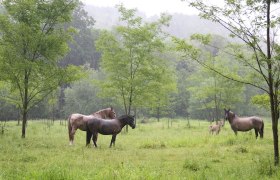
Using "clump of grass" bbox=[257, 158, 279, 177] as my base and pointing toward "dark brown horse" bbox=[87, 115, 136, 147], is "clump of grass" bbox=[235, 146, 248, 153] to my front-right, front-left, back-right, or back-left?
front-right

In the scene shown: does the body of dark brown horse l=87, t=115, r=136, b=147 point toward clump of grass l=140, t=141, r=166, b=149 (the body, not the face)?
yes

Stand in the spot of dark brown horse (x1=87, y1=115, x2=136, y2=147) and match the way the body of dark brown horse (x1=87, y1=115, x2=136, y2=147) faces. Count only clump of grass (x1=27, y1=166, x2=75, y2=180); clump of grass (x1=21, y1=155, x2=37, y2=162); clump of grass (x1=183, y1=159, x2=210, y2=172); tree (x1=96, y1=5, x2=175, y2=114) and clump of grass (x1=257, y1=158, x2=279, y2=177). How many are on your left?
1

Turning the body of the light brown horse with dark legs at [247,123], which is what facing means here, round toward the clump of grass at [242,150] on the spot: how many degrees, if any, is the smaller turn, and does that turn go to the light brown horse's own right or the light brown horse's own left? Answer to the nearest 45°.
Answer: approximately 90° to the light brown horse's own left

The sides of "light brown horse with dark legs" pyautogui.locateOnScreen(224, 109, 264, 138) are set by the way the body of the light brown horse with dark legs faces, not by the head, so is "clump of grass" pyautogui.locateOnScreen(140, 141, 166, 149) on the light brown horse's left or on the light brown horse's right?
on the light brown horse's left

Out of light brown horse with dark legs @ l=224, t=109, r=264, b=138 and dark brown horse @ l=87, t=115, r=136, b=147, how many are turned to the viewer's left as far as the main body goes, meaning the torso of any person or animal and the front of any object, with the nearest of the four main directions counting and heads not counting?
1

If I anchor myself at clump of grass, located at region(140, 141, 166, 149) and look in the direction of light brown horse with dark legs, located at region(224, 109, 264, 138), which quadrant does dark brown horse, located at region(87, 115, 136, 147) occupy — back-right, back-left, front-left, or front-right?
back-left

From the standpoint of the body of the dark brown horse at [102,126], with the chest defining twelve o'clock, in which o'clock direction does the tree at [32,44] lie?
The tree is roughly at 7 o'clock from the dark brown horse.

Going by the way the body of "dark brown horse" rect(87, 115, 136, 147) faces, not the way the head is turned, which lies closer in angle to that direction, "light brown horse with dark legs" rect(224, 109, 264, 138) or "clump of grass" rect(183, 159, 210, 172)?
the light brown horse with dark legs

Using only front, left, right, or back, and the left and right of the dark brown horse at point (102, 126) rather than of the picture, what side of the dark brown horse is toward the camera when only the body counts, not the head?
right

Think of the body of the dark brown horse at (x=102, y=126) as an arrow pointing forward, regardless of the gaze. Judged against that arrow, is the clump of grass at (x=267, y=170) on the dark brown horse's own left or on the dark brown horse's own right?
on the dark brown horse's own right

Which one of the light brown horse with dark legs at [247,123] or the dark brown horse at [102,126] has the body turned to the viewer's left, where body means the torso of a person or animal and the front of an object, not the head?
the light brown horse with dark legs at [247,123]

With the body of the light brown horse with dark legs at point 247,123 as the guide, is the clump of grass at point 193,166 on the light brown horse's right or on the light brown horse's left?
on the light brown horse's left

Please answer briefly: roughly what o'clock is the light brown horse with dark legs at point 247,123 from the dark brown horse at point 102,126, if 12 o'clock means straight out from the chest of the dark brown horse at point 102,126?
the light brown horse with dark legs at point 247,123 is roughly at 11 o'clock from the dark brown horse at point 102,126.

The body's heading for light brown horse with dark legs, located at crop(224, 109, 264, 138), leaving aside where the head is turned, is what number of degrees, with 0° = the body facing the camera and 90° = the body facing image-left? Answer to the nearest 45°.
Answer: approximately 90°

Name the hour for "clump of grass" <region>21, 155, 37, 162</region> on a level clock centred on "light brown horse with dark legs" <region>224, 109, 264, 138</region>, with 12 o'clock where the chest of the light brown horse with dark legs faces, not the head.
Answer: The clump of grass is roughly at 10 o'clock from the light brown horse with dark legs.

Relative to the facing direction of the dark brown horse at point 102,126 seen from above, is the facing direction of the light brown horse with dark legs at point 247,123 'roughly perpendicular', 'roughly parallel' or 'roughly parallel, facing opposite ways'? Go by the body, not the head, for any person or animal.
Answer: roughly parallel, facing opposite ways

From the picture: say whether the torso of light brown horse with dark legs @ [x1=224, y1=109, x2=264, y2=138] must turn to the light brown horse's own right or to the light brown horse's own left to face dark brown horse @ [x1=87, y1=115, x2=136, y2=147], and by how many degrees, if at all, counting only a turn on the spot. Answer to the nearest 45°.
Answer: approximately 45° to the light brown horse's own left
